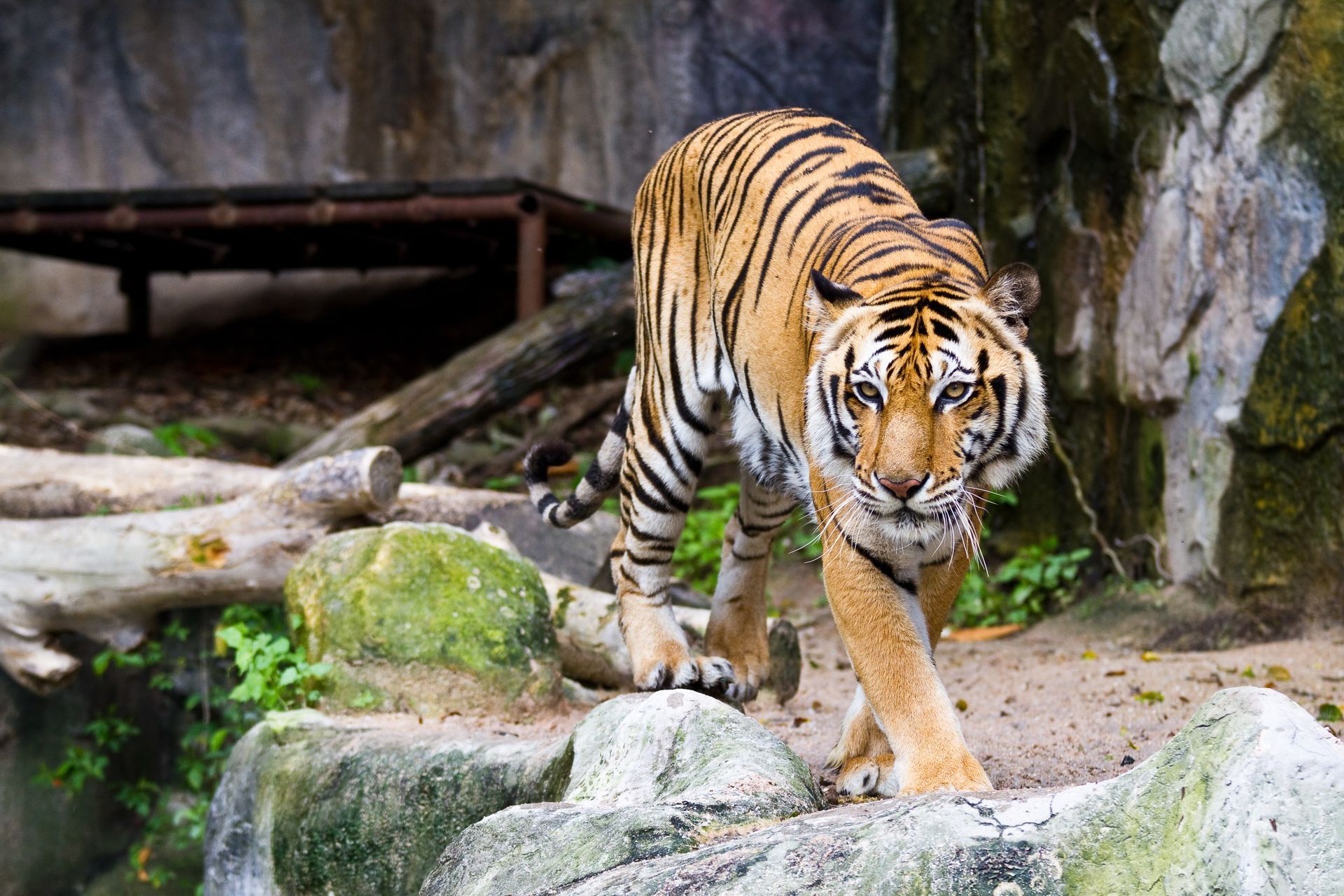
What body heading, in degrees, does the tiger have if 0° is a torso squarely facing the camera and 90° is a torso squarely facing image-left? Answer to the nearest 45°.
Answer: approximately 315°

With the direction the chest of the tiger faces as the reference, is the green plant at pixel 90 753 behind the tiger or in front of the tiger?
behind

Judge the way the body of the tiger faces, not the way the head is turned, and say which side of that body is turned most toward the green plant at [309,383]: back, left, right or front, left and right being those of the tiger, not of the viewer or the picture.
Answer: back

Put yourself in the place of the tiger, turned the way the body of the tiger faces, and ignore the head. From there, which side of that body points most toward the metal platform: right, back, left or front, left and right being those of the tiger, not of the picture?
back

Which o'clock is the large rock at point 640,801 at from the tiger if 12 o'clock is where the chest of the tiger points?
The large rock is roughly at 2 o'clock from the tiger.

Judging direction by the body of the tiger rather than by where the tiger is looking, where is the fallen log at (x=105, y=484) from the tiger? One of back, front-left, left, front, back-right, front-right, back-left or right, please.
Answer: back

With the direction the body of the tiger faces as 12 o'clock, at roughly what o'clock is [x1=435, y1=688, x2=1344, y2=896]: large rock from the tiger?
The large rock is roughly at 1 o'clock from the tiger.
